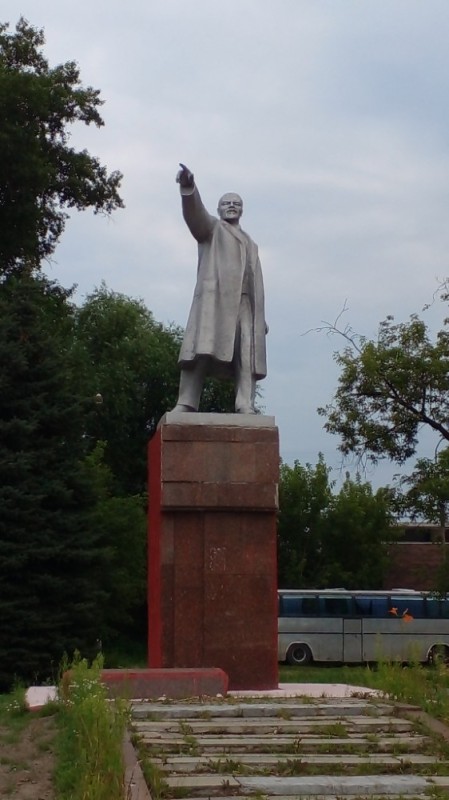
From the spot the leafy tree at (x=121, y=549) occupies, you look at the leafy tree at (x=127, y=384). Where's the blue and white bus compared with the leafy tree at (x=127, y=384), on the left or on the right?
right

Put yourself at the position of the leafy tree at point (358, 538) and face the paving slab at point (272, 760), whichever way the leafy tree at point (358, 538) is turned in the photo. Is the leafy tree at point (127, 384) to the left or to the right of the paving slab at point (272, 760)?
right
